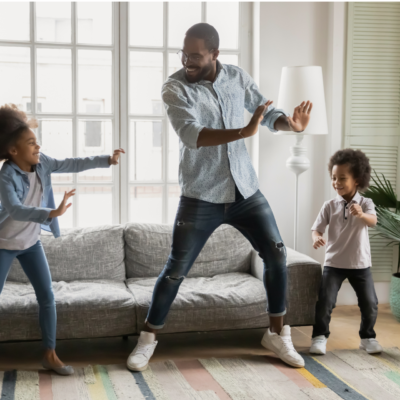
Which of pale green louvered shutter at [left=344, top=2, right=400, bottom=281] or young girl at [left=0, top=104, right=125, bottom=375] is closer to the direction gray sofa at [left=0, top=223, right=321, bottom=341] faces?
the young girl

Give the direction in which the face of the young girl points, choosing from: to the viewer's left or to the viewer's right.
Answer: to the viewer's right

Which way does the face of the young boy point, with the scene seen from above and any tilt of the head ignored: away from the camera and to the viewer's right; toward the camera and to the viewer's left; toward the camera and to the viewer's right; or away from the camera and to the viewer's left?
toward the camera and to the viewer's left

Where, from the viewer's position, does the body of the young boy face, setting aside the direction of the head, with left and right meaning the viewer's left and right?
facing the viewer

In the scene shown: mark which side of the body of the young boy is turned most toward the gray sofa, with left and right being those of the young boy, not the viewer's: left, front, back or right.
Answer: right

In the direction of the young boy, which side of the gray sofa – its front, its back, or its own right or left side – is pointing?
left

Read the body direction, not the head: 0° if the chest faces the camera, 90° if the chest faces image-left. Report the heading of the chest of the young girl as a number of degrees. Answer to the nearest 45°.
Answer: approximately 315°

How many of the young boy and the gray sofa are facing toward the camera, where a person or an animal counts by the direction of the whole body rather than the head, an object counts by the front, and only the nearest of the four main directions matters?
2

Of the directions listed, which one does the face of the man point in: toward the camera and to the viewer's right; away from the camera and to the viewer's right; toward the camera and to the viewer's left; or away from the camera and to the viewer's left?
toward the camera and to the viewer's left

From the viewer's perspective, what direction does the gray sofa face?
toward the camera

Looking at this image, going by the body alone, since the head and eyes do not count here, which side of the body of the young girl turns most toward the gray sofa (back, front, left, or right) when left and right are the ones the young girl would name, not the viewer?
left

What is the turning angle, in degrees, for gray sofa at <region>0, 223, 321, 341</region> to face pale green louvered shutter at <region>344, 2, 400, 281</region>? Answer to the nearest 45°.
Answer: approximately 135° to its left

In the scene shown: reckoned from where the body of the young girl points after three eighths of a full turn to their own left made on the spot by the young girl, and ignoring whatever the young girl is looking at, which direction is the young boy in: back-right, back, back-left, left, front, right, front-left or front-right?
right

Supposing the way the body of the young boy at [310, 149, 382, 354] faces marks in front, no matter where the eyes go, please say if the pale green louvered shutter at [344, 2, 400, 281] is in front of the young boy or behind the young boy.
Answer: behind
